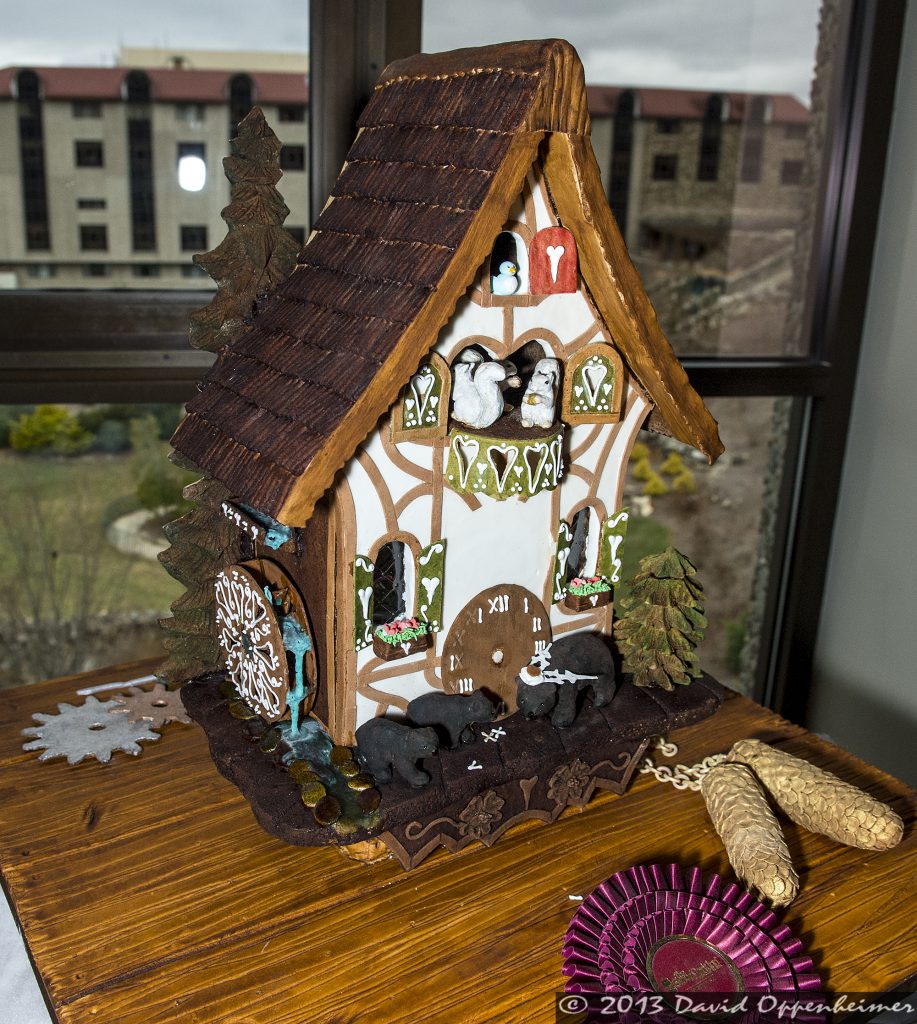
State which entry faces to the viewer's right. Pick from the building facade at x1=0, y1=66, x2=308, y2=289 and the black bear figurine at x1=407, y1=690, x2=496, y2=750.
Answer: the black bear figurine

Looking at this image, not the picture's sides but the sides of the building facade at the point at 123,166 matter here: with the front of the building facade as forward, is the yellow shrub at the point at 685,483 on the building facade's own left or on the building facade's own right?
on the building facade's own left

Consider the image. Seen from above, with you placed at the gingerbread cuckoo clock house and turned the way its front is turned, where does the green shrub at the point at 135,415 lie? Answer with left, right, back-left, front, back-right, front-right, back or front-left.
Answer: back

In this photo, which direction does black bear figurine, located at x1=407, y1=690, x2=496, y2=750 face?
to the viewer's right

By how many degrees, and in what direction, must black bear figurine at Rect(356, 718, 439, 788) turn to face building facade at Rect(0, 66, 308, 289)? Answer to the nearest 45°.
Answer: approximately 135° to its left

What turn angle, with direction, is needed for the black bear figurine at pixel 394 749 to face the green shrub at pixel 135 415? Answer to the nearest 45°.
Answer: approximately 135° to its left

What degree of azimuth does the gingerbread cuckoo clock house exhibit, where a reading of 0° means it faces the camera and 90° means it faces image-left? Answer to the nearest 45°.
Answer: approximately 315°

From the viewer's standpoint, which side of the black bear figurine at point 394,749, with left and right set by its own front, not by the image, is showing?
right
